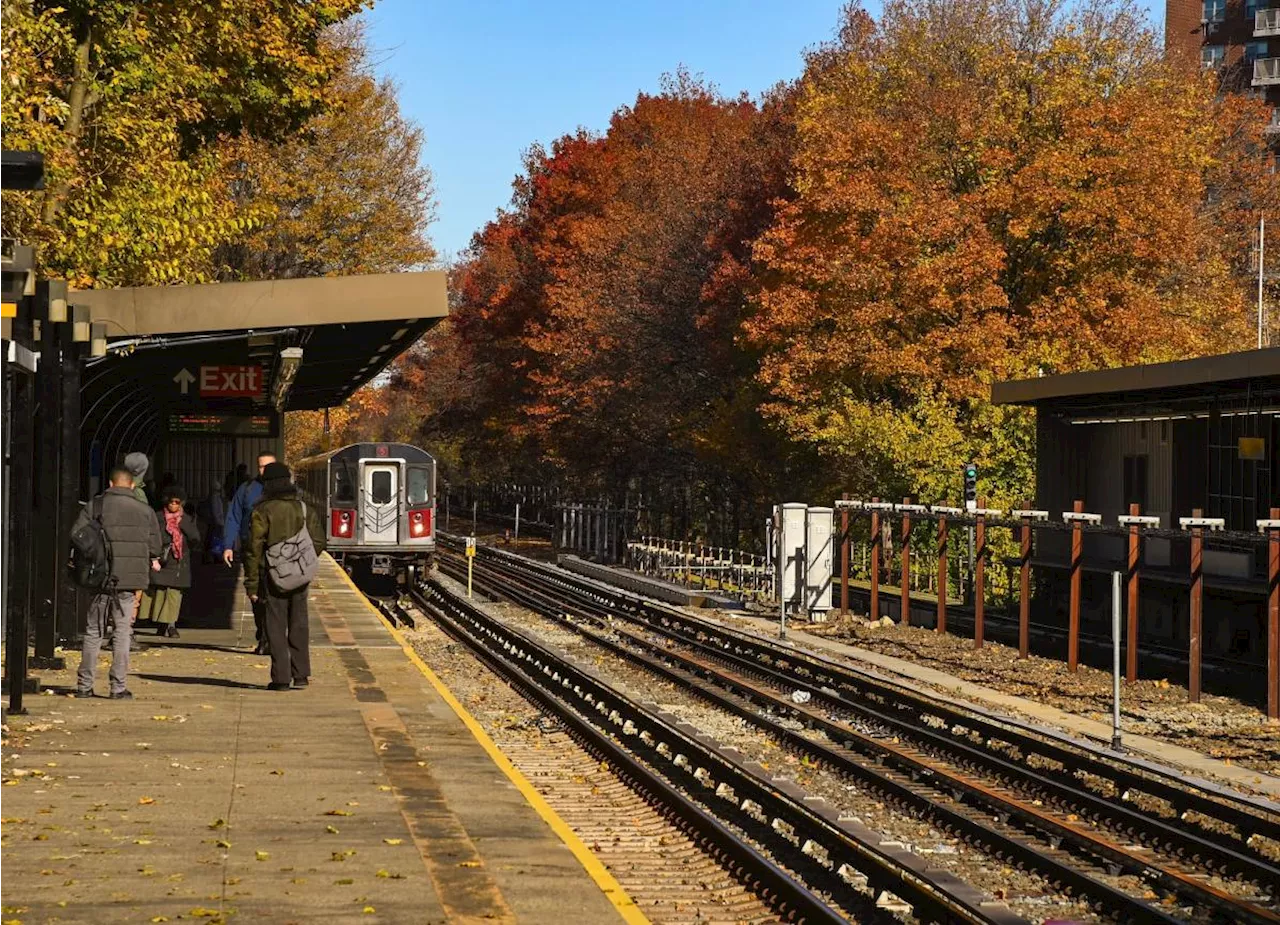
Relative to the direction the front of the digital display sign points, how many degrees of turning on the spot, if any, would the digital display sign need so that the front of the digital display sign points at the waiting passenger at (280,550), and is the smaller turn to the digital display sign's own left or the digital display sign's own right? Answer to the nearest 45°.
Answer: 0° — it already faces them

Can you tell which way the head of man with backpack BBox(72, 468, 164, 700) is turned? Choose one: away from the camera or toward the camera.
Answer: away from the camera

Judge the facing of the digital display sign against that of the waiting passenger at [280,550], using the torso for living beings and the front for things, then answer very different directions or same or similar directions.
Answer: very different directions

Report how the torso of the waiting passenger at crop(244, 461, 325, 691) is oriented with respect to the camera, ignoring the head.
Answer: away from the camera

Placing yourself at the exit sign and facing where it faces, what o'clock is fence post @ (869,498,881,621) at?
The fence post is roughly at 9 o'clock from the exit sign.
